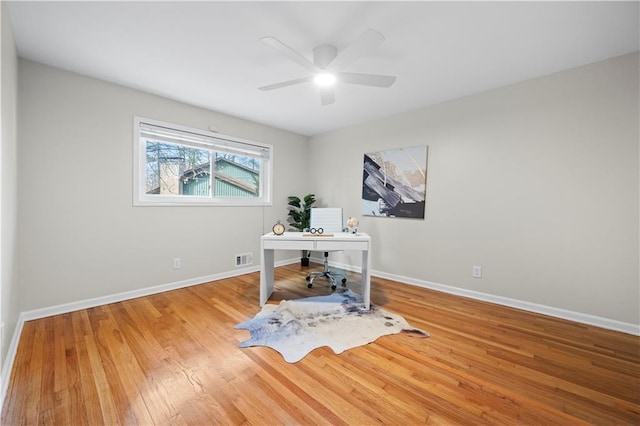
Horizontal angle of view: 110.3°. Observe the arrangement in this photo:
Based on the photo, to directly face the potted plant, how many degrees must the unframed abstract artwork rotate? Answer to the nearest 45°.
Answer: approximately 45° to its right

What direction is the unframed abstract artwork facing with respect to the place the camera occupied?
facing the viewer and to the left of the viewer

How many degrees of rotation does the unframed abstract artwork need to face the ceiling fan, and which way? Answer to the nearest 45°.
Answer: approximately 45° to its left

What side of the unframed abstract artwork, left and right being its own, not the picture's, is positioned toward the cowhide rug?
front

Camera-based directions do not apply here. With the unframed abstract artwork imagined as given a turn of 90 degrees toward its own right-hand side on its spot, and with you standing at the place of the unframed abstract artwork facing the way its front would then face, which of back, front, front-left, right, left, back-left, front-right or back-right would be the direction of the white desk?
left

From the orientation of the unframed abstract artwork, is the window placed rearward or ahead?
ahead
